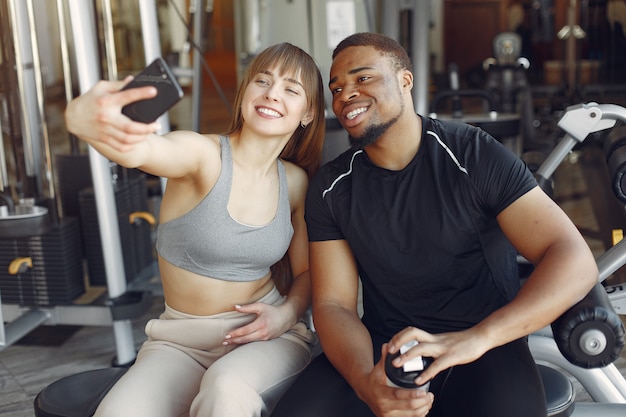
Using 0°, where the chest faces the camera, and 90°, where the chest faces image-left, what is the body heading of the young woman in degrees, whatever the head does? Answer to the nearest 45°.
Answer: approximately 0°

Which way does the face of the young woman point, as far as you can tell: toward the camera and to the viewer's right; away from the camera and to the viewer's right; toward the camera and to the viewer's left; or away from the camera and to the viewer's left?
toward the camera and to the viewer's left

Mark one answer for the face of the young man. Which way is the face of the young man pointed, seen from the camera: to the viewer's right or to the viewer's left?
to the viewer's left
